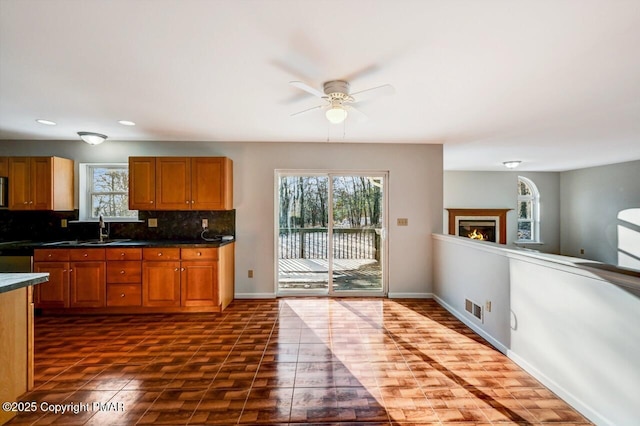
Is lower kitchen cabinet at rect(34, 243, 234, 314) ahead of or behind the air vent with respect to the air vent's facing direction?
ahead

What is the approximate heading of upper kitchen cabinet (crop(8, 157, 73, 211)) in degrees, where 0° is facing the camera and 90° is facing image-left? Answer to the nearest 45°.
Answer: approximately 45°

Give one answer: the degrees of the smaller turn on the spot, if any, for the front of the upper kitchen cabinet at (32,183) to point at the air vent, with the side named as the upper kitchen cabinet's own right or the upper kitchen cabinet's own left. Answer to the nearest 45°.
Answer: approximately 90° to the upper kitchen cabinet's own left

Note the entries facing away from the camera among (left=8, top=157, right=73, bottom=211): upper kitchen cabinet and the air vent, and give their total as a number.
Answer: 0

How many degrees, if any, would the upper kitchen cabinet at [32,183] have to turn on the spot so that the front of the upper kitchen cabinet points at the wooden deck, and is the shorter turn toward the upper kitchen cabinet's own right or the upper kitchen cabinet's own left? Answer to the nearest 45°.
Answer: approximately 90° to the upper kitchen cabinet's own left

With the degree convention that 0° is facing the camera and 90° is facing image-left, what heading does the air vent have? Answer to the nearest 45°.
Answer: approximately 45°

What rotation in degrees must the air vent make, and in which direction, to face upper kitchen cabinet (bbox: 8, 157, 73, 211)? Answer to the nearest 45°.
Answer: approximately 45° to its right

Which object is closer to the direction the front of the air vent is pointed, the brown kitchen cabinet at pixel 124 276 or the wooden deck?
the brown kitchen cabinet

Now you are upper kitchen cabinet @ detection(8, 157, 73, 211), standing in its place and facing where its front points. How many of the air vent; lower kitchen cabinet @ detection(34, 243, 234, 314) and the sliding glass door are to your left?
3

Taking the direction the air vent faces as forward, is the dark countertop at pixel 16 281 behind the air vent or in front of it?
in front

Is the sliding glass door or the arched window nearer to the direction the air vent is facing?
the sliding glass door

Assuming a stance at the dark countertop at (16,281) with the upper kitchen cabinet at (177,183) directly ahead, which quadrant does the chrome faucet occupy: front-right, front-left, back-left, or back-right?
front-left

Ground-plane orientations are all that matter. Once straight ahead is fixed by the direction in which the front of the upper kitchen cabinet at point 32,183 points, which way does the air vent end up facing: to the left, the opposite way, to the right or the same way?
to the right

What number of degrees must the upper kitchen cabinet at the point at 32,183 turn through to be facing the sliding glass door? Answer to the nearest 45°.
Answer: approximately 90° to its left

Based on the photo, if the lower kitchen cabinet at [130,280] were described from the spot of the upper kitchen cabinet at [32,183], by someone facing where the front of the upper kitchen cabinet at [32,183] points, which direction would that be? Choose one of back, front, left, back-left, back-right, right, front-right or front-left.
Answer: left
